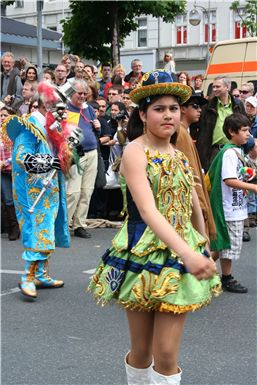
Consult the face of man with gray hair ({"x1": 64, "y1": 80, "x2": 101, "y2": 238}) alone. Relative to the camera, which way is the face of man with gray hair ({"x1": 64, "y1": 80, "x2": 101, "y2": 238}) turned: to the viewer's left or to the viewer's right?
to the viewer's right

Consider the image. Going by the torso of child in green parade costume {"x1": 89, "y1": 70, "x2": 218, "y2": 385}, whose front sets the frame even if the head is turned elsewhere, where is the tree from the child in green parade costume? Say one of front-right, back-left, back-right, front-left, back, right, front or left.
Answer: back-left

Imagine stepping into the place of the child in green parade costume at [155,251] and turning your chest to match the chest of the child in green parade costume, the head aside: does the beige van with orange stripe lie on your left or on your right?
on your left

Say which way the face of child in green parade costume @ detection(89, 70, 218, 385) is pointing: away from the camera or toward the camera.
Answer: toward the camera

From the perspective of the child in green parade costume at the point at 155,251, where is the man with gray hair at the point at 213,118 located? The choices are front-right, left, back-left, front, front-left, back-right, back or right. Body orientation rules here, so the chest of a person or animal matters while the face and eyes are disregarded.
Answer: back-left

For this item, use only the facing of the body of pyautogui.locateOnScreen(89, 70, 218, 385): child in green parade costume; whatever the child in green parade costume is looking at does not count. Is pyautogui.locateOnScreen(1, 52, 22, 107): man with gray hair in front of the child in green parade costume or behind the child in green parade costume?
behind

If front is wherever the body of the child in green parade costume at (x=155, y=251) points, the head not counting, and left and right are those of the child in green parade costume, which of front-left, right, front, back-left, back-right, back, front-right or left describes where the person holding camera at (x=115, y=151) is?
back-left

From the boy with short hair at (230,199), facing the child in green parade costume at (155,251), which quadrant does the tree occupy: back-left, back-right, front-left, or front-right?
back-right

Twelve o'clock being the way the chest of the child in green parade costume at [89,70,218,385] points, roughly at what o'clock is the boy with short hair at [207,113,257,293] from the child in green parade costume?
The boy with short hair is roughly at 8 o'clock from the child in green parade costume.

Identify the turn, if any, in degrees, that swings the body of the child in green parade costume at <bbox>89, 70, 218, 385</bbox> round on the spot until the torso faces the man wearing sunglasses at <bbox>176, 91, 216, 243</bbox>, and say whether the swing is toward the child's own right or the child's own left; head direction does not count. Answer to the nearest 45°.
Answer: approximately 135° to the child's own left

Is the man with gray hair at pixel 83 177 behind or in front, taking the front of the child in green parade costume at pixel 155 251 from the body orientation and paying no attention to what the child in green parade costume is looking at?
behind
